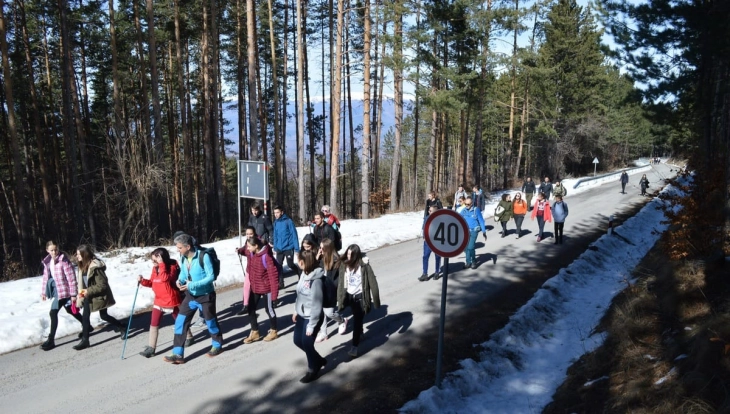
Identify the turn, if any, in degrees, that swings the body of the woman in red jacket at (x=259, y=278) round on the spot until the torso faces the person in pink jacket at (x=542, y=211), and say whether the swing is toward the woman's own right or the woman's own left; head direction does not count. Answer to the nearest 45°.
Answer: approximately 180°

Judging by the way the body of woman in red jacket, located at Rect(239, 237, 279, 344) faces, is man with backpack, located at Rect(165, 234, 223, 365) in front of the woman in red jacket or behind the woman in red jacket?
in front

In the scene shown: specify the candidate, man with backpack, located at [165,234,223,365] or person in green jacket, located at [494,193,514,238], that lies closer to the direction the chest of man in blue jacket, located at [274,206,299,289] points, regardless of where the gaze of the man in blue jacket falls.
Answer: the man with backpack

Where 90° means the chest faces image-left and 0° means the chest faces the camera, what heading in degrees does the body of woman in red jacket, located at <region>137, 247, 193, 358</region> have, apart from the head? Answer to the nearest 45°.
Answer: approximately 45°

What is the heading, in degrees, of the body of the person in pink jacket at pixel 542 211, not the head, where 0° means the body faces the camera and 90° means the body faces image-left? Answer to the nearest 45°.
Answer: approximately 45°

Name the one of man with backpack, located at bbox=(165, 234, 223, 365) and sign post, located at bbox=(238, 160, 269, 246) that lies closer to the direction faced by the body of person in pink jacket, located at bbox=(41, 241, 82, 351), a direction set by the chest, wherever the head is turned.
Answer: the man with backpack

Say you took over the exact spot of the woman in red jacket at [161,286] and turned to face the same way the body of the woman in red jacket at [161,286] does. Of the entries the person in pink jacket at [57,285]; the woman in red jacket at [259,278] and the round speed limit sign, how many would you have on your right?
1

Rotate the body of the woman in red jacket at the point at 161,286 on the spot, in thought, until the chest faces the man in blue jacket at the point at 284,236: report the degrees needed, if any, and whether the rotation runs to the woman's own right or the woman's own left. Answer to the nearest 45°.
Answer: approximately 180°

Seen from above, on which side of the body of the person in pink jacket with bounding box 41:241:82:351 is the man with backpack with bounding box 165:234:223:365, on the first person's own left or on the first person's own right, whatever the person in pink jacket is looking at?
on the first person's own left

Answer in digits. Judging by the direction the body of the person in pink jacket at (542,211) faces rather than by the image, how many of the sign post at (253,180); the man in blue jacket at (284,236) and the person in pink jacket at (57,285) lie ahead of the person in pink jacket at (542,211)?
3

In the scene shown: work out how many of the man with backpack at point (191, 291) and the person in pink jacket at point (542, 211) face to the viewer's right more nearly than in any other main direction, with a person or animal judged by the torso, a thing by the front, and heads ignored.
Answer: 0

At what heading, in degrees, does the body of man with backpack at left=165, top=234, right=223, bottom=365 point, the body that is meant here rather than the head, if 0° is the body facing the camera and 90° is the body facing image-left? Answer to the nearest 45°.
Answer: approximately 45°

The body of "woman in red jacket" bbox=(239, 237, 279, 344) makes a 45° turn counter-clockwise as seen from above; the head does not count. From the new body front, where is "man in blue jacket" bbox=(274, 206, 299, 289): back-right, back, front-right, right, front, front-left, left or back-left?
back

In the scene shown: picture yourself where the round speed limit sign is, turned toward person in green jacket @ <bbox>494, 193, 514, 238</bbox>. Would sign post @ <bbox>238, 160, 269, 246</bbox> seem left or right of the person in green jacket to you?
left
